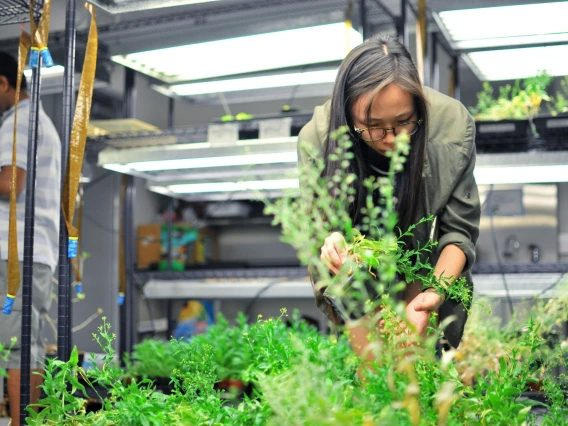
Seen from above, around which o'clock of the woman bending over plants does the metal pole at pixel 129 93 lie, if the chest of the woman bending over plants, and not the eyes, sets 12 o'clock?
The metal pole is roughly at 5 o'clock from the woman bending over plants.

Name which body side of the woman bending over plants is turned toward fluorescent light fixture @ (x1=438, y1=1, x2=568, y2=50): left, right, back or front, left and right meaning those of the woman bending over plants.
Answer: back

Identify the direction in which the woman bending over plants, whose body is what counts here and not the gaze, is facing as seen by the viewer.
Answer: toward the camera

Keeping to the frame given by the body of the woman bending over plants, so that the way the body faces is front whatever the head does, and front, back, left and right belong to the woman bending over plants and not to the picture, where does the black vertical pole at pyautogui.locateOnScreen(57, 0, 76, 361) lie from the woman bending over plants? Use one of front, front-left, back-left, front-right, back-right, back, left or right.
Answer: right

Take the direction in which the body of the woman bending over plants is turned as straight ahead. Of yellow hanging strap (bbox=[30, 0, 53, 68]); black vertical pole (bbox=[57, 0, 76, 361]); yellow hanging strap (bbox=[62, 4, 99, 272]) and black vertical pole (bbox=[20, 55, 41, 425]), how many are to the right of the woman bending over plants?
4

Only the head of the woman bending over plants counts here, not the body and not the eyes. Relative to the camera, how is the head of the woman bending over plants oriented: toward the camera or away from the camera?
toward the camera

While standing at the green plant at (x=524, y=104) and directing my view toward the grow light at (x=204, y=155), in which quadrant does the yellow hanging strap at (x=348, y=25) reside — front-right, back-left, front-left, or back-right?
front-left

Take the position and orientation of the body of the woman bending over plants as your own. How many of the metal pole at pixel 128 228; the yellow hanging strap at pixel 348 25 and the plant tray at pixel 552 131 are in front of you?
0

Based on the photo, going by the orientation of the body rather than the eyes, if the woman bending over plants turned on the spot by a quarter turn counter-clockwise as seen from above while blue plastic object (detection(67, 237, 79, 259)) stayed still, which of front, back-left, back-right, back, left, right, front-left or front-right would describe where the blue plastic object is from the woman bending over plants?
back

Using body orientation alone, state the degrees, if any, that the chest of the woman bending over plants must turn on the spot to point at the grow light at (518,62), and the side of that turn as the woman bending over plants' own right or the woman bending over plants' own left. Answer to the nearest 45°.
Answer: approximately 180°

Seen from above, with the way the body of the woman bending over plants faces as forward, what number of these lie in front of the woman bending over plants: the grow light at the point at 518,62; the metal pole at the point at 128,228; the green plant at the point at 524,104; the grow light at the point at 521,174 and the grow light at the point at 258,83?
0

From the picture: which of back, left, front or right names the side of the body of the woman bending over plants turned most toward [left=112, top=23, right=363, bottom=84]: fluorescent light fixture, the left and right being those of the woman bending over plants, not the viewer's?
back

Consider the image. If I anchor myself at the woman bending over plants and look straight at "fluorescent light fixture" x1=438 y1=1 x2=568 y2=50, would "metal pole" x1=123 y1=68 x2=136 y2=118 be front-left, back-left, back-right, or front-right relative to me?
front-left

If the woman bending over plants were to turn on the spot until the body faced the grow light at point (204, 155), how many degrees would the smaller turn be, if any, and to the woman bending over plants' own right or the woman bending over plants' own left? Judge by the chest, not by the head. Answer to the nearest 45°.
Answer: approximately 135° to the woman bending over plants' own right

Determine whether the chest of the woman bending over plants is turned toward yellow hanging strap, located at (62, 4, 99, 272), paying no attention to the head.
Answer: no

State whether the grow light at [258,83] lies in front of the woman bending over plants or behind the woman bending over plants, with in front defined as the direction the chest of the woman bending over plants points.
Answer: behind

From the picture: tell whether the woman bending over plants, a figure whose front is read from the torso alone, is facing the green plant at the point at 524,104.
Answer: no
